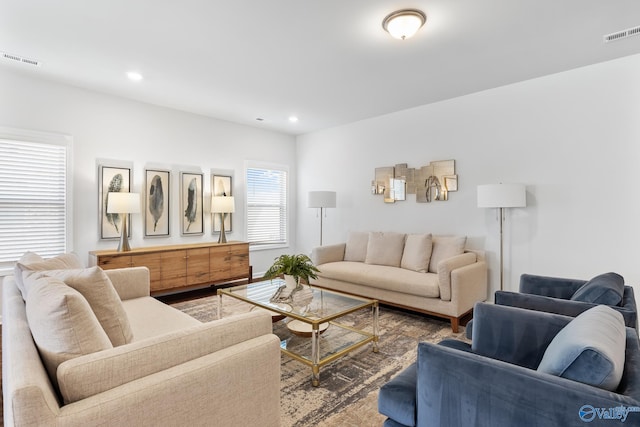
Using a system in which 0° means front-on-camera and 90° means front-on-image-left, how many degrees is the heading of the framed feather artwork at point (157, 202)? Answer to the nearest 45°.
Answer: approximately 315°

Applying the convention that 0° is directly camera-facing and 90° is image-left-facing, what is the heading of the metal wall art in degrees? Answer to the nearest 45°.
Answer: approximately 45°

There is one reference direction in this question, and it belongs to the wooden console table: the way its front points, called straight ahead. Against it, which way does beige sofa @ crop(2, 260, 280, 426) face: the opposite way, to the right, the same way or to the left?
to the left

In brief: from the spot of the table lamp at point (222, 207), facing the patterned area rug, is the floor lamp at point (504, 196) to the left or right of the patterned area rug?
left

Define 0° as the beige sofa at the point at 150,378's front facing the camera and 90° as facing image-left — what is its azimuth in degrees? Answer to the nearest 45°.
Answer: approximately 225°

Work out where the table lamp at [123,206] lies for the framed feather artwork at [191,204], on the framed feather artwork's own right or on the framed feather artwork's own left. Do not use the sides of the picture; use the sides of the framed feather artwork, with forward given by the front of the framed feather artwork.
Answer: on the framed feather artwork's own right

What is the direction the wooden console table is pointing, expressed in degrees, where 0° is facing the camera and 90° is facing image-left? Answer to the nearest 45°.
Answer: approximately 315°

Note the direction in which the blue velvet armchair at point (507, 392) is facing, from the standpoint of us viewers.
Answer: facing away from the viewer and to the left of the viewer
